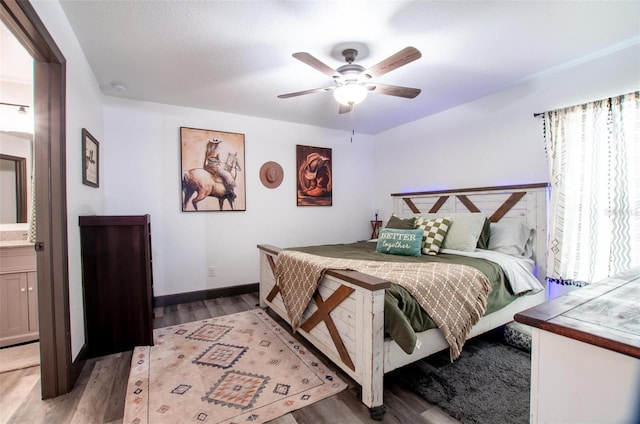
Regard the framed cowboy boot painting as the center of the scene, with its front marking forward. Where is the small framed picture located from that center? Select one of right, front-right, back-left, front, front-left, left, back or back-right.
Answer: right

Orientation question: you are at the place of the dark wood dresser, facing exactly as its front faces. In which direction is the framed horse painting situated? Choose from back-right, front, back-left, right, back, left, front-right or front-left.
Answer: front-left

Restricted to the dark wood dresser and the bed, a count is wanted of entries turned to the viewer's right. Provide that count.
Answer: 1

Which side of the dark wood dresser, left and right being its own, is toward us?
right

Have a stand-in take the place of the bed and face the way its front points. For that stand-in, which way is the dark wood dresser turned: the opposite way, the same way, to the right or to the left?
the opposite way

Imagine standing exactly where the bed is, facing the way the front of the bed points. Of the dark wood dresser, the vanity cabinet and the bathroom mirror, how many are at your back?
0

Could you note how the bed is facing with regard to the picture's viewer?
facing the viewer and to the left of the viewer

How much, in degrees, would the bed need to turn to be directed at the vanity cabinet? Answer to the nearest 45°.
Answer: approximately 45° to its right

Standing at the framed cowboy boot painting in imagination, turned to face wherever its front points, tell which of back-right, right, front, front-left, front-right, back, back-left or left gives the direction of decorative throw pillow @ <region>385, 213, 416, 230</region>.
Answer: front

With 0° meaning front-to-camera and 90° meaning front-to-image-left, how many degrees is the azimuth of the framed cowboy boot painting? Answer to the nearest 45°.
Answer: approximately 315°

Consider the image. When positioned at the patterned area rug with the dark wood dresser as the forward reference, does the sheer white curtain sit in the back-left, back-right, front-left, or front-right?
back-right

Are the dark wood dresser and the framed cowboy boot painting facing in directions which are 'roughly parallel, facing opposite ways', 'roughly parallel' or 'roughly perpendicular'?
roughly perpendicular

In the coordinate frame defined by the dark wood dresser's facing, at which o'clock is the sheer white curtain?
The sheer white curtain is roughly at 1 o'clock from the dark wood dresser.

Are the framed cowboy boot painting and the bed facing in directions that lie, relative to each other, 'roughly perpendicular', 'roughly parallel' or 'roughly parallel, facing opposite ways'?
roughly perpendicular

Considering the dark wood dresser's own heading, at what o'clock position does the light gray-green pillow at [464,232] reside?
The light gray-green pillow is roughly at 1 o'clock from the dark wood dresser.
